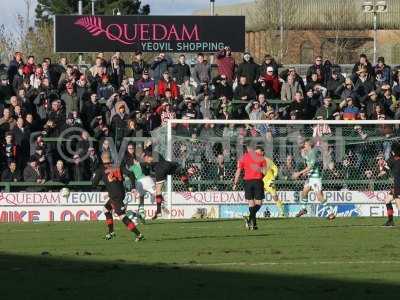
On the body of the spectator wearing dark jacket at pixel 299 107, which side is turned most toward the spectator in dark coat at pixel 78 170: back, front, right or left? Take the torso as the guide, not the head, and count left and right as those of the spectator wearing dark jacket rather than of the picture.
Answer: right

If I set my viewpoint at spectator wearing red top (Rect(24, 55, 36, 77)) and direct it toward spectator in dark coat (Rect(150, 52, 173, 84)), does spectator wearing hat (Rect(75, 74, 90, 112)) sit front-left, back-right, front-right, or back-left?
front-right

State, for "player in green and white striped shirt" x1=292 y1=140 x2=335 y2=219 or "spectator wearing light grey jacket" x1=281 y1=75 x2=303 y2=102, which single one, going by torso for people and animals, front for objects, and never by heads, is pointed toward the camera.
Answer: the spectator wearing light grey jacket

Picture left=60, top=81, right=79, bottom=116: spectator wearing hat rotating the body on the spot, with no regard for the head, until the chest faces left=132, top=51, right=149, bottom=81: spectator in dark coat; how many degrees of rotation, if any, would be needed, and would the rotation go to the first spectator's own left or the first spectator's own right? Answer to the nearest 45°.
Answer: approximately 135° to the first spectator's own left

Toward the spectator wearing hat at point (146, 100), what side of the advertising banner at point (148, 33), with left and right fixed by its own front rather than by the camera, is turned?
front

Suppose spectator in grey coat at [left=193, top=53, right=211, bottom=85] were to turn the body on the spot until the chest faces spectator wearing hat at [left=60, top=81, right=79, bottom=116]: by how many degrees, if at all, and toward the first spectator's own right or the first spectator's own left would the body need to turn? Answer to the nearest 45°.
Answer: approximately 45° to the first spectator's own right

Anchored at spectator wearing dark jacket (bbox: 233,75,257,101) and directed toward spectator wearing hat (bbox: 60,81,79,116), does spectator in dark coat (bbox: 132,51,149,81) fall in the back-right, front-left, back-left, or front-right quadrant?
front-right

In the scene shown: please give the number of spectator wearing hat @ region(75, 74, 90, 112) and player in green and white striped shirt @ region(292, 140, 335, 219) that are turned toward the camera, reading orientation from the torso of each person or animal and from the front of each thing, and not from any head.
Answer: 1

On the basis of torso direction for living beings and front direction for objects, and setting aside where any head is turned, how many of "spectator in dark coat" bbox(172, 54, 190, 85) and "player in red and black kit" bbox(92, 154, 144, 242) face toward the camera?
1

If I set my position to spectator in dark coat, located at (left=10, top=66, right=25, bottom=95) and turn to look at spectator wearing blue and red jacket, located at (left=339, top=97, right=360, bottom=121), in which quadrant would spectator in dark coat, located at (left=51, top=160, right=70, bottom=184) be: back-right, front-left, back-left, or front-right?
front-right

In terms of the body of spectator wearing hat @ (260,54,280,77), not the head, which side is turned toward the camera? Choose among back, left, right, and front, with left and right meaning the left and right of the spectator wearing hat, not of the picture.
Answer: front

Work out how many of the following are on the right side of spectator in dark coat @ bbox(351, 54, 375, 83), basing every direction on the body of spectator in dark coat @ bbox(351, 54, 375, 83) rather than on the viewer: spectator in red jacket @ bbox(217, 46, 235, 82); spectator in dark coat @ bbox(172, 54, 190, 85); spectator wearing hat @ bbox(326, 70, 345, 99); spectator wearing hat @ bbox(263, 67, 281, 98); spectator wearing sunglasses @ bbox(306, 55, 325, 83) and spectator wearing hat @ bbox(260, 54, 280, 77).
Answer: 6

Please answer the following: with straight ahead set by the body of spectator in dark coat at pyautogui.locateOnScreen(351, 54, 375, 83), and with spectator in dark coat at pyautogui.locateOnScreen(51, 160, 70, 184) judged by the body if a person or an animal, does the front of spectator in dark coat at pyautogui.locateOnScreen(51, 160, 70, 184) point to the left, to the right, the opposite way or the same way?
the same way

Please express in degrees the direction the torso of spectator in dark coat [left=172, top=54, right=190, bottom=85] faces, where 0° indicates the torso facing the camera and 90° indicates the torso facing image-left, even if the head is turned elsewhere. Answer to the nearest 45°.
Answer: approximately 0°

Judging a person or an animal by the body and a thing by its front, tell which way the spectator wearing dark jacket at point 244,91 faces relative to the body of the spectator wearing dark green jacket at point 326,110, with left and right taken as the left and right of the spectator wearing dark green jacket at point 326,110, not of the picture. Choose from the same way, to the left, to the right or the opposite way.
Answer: the same way

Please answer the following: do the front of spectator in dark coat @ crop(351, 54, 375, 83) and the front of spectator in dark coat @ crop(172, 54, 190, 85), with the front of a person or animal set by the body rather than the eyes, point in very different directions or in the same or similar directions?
same or similar directions

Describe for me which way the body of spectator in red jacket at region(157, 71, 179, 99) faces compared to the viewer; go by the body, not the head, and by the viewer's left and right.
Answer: facing the viewer

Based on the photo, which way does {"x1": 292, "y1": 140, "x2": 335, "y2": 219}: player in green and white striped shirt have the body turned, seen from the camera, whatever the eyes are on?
to the viewer's left

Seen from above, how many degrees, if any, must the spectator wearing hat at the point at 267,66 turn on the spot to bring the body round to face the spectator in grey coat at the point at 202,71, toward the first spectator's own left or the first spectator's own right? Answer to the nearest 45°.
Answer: approximately 90° to the first spectator's own right

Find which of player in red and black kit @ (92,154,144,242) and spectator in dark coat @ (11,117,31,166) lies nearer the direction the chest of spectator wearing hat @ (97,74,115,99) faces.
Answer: the player in red and black kit
